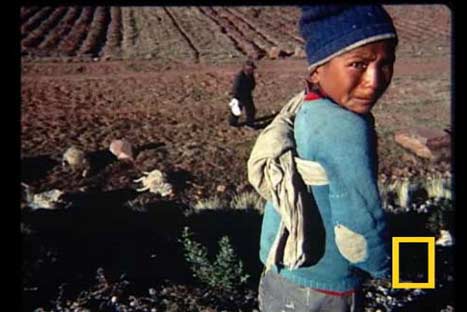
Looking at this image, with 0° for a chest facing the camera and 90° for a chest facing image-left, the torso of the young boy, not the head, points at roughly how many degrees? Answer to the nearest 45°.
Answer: approximately 225°

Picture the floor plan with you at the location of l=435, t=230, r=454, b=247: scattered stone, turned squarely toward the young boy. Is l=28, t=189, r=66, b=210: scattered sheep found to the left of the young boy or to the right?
right

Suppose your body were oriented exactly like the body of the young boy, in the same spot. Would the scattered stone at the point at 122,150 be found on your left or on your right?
on your left

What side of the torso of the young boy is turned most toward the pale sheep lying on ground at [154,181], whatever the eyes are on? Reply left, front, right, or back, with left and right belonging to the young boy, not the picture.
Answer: left

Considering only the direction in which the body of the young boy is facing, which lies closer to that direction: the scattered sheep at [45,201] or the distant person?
the distant person
